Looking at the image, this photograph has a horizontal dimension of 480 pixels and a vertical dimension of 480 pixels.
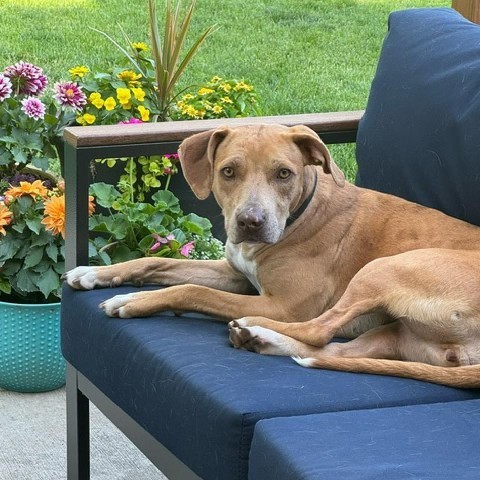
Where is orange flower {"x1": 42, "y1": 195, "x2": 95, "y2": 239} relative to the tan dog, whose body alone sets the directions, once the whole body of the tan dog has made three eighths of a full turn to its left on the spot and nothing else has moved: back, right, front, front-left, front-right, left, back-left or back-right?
back

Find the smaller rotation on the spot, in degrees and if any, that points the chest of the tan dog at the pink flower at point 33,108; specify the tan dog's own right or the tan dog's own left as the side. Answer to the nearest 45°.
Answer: approximately 45° to the tan dog's own right

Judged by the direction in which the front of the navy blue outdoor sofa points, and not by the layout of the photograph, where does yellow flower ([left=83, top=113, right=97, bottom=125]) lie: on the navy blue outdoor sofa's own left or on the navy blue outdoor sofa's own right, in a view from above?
on the navy blue outdoor sofa's own right

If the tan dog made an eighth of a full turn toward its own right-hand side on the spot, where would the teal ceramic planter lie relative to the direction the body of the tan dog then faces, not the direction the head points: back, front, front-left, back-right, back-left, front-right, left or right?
front

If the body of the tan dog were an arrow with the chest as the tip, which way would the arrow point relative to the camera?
to the viewer's left

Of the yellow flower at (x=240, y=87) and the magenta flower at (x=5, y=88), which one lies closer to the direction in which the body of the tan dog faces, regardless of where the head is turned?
the magenta flower

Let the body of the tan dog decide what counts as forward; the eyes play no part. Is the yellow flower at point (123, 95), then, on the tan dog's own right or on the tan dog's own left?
on the tan dog's own right

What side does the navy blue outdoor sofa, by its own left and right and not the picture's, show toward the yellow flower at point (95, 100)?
right

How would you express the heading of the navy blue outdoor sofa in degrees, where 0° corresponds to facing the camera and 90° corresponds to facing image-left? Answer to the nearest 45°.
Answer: approximately 45°

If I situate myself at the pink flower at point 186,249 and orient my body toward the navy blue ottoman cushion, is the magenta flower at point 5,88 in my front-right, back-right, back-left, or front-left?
back-right

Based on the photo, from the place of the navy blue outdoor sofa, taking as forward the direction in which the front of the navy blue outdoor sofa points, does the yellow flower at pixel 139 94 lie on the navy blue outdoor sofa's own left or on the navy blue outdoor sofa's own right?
on the navy blue outdoor sofa's own right

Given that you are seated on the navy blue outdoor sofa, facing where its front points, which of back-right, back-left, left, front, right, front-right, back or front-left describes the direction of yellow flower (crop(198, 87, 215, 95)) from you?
back-right
